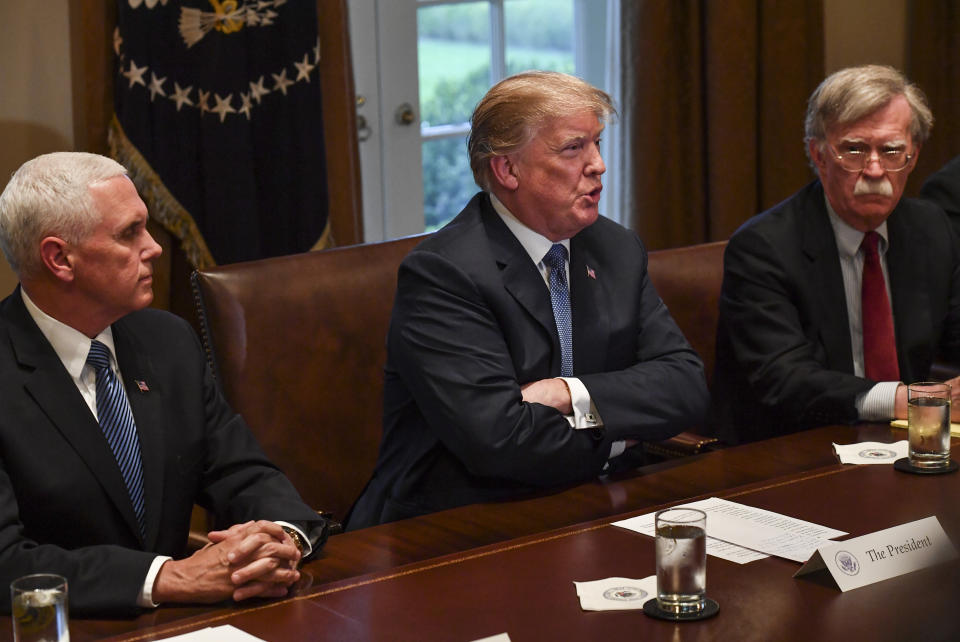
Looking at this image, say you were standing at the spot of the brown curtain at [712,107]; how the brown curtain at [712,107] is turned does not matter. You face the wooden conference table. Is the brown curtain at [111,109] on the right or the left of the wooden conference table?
right

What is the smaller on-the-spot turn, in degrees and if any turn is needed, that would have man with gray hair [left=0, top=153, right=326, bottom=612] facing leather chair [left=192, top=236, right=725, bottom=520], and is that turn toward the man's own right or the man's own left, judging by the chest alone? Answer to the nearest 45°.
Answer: approximately 90° to the man's own left

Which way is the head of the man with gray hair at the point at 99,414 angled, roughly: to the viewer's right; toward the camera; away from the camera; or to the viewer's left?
to the viewer's right

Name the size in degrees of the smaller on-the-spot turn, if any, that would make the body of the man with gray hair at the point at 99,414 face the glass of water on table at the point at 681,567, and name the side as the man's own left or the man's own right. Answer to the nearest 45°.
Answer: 0° — they already face it

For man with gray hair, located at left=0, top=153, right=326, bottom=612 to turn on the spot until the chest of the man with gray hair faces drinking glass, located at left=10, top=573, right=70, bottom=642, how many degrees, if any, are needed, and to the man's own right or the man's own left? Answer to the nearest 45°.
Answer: approximately 45° to the man's own right

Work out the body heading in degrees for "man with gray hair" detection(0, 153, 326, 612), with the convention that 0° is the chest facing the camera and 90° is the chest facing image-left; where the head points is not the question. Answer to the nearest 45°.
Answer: approximately 315°

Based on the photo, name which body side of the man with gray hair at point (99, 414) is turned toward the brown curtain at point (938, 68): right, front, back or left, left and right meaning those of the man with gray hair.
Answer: left

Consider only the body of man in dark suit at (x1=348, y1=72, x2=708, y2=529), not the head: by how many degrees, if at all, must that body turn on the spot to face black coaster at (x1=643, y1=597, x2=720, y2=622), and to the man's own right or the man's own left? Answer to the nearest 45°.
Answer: approximately 45° to the man's own right

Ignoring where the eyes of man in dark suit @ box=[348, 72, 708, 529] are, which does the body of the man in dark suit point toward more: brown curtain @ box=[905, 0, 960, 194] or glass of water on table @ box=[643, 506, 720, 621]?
the glass of water on table

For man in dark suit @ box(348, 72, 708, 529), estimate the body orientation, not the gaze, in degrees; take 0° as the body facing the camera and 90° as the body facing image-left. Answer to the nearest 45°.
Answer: approximately 315°
